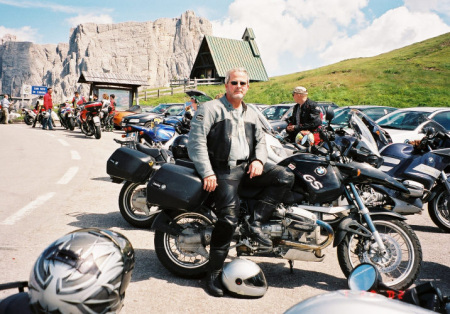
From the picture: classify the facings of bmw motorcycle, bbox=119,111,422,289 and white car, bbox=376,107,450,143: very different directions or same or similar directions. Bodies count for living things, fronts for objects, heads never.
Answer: very different directions

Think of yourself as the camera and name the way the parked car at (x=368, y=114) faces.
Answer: facing the viewer and to the left of the viewer

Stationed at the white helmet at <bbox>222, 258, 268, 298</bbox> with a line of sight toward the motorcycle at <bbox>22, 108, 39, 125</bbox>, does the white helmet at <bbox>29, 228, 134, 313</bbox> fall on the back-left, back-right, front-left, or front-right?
back-left

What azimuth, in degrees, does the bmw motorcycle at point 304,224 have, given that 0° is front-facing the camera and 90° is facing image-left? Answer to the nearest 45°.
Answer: approximately 270°

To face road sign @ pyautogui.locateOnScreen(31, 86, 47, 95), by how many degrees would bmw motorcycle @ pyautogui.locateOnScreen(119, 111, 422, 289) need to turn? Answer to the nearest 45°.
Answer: approximately 135° to its left

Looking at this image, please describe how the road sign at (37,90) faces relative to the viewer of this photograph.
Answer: facing the viewer

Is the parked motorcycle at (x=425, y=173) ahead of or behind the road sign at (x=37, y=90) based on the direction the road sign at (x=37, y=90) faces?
ahead

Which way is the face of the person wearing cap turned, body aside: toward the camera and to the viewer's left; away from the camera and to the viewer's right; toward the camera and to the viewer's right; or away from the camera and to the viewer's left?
toward the camera and to the viewer's left

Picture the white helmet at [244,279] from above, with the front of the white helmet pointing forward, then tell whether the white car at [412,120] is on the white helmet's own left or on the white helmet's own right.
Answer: on the white helmet's own left

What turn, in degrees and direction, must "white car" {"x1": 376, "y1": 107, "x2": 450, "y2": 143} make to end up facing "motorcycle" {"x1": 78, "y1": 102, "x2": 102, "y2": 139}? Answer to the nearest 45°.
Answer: approximately 45° to its right

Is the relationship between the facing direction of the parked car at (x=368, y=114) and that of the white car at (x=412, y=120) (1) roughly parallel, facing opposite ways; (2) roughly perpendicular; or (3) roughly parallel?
roughly parallel

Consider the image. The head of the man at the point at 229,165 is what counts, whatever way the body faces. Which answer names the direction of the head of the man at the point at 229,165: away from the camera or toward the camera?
toward the camera

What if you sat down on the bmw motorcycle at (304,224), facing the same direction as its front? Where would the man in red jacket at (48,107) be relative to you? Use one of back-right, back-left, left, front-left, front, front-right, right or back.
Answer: back-left
